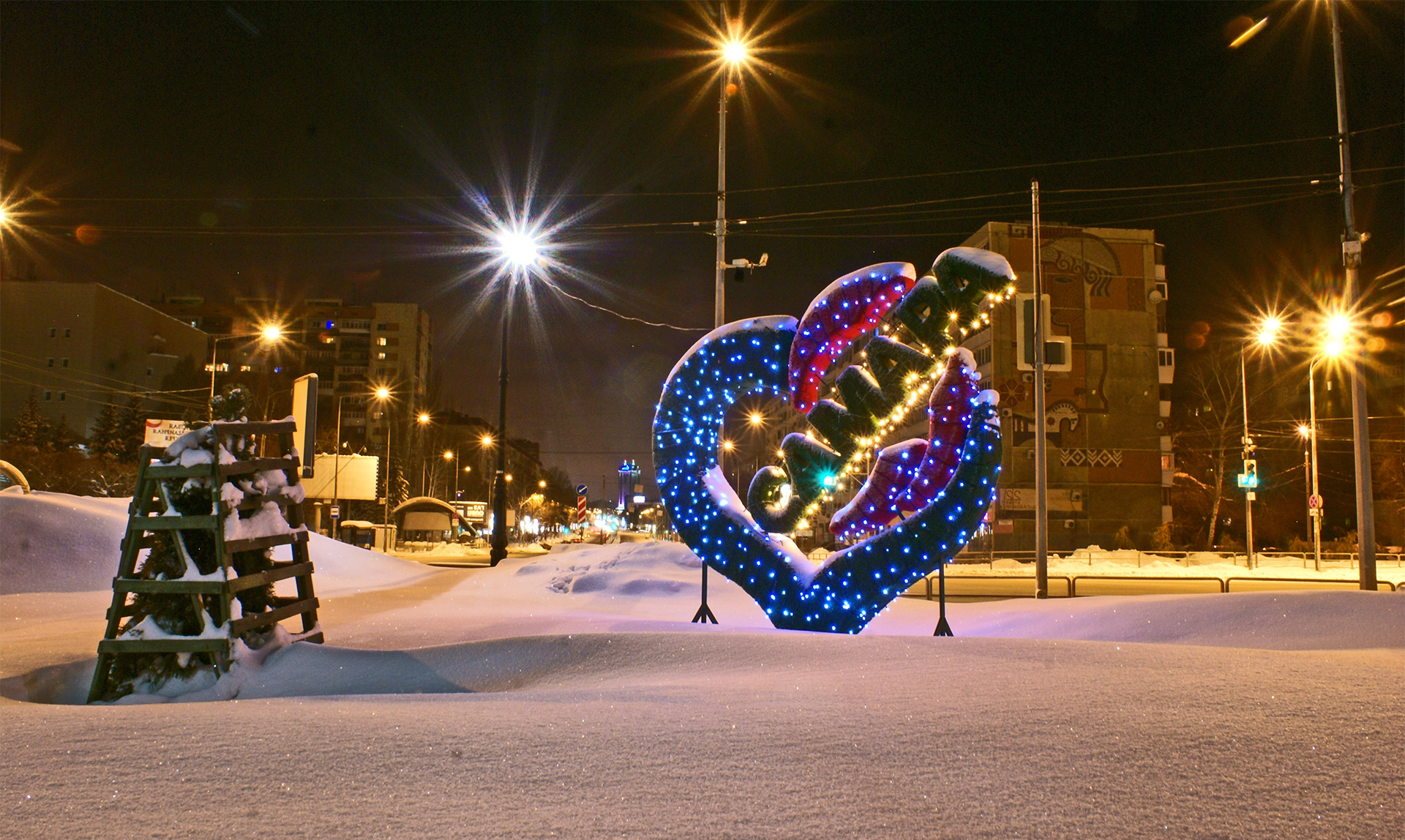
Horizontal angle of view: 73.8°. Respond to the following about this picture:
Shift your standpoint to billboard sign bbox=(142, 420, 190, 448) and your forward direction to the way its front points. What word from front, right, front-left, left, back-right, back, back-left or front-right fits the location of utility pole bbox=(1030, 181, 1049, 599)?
front-left

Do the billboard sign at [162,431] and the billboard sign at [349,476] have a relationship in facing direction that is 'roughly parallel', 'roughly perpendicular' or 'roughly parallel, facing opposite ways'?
roughly parallel

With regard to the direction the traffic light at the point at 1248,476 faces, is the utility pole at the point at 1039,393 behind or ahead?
ahead

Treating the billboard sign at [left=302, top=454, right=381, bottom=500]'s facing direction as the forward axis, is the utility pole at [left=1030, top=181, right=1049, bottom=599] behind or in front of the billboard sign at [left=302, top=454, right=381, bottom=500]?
in front

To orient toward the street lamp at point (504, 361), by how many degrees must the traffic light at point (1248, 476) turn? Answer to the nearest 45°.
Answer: approximately 45° to its right

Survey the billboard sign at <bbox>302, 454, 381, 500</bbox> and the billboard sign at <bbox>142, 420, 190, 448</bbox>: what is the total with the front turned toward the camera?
2

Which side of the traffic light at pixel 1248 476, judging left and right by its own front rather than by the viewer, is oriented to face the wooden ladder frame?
front

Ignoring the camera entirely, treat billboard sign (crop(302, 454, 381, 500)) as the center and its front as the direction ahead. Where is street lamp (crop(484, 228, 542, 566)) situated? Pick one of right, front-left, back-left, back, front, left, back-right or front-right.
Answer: front

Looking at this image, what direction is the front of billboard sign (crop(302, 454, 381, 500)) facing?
toward the camera

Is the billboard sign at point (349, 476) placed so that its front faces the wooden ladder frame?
yes

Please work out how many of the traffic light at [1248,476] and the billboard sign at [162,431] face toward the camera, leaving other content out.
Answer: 2

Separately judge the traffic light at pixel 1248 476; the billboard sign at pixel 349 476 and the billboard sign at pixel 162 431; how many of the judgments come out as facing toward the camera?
3

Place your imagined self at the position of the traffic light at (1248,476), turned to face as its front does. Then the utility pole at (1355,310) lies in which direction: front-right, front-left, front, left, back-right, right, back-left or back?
front

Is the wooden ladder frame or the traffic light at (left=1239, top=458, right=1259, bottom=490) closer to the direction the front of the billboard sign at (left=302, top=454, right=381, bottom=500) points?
the wooden ladder frame

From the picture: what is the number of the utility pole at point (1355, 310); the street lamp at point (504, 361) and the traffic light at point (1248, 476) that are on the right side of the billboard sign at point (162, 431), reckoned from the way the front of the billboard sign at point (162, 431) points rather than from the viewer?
0
